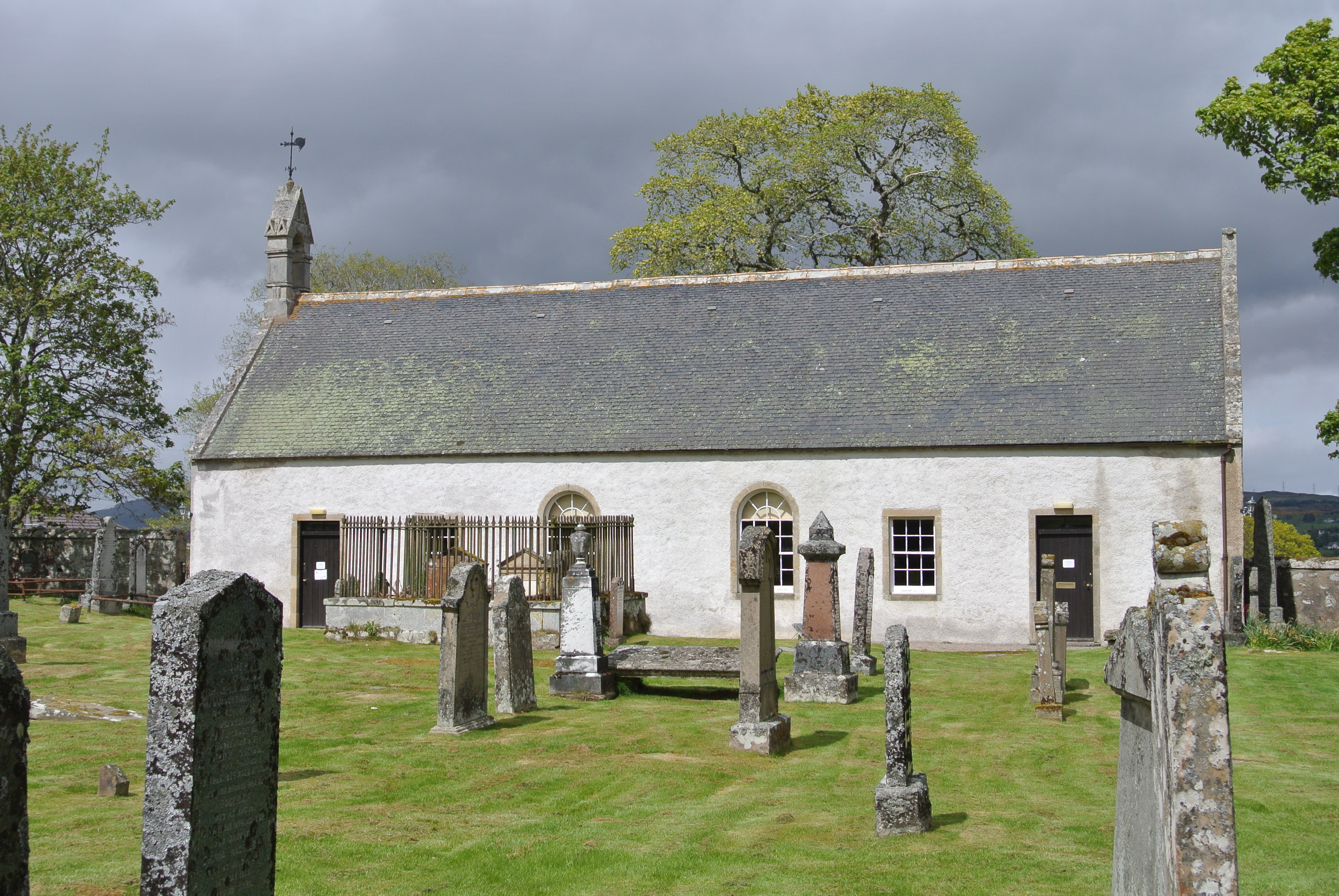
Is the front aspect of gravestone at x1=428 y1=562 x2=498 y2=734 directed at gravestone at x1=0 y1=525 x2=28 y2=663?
no

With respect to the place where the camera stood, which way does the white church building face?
facing the viewer

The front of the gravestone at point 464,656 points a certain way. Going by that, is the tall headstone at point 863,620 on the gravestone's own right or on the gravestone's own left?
on the gravestone's own left

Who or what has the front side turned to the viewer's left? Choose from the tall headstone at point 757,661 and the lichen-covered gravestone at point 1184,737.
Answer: the lichen-covered gravestone

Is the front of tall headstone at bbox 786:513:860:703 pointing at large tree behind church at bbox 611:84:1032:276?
no

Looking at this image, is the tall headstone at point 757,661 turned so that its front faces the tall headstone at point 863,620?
no

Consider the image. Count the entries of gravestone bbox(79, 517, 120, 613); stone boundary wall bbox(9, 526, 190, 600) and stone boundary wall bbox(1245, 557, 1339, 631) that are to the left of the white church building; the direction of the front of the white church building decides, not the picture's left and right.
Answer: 1
